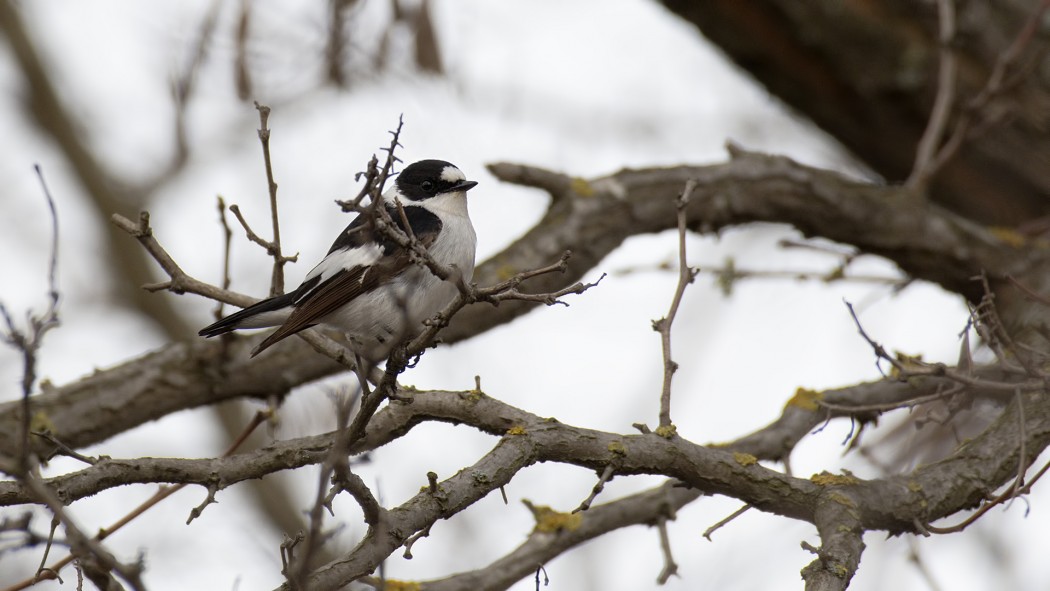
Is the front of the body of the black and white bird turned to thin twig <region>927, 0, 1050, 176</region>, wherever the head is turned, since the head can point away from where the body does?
yes

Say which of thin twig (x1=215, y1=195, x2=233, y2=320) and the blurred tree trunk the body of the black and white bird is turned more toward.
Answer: the blurred tree trunk

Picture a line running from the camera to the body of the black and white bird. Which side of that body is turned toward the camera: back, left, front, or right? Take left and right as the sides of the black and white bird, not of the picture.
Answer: right
